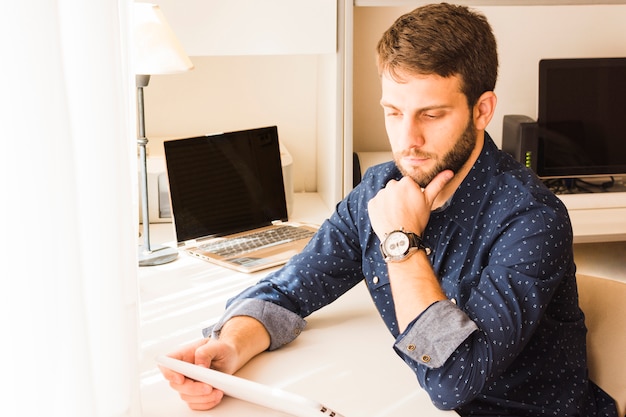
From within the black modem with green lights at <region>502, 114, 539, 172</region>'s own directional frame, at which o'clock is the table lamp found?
The table lamp is roughly at 3 o'clock from the black modem with green lights.

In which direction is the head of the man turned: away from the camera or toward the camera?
toward the camera

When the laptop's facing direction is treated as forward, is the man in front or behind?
in front

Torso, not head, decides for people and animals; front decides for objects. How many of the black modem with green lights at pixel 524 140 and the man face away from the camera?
0

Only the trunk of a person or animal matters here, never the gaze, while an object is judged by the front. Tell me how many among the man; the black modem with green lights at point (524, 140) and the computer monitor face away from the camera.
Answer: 0

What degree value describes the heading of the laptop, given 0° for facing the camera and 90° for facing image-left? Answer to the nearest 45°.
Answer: approximately 315°

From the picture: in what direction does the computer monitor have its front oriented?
toward the camera

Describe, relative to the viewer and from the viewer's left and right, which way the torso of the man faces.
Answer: facing the viewer and to the left of the viewer

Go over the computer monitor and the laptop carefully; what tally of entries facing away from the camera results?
0

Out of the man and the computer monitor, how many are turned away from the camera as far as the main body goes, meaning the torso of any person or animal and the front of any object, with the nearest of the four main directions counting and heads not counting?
0
